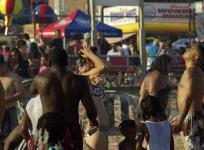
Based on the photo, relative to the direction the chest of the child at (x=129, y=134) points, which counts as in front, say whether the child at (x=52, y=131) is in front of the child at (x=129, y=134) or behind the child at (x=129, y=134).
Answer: behind

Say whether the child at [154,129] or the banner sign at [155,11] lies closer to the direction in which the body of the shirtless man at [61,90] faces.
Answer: the banner sign

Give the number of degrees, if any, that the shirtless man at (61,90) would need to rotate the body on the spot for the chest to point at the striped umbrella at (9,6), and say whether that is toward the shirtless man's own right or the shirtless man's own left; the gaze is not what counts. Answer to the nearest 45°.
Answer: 0° — they already face it

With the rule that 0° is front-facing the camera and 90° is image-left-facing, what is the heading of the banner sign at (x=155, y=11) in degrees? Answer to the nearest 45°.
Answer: approximately 0°

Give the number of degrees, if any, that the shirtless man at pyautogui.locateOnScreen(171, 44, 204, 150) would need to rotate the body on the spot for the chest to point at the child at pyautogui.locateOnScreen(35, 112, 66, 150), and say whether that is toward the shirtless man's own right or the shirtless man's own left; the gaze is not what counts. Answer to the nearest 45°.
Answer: approximately 45° to the shirtless man's own left

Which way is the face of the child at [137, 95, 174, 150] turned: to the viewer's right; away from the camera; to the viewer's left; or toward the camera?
away from the camera

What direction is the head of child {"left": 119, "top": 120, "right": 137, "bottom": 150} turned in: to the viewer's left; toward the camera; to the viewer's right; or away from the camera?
away from the camera

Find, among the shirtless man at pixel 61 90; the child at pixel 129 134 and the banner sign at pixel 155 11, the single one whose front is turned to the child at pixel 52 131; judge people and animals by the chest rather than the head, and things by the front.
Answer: the banner sign

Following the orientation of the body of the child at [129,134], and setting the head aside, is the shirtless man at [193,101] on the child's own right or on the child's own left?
on the child's own right

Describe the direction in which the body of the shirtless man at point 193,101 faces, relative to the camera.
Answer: to the viewer's left

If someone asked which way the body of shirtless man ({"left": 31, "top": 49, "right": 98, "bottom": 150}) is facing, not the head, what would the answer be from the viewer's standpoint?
away from the camera

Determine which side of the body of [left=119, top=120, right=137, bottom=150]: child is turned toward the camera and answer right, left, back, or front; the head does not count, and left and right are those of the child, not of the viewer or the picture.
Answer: back

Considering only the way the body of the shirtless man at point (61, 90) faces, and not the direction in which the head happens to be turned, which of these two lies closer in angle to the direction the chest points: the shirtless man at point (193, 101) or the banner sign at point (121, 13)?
the banner sign

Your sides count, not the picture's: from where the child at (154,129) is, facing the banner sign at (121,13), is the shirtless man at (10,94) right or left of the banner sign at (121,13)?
left
